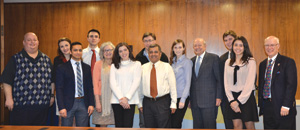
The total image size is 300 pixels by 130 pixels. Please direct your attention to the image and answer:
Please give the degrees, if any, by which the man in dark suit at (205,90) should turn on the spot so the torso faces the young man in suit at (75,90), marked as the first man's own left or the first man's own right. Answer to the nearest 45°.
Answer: approximately 45° to the first man's own right

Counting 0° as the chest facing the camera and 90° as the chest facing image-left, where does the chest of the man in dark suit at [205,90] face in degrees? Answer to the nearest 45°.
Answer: approximately 45°

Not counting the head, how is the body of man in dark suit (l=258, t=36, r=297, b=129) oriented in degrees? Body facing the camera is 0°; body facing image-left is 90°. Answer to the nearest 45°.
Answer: approximately 45°

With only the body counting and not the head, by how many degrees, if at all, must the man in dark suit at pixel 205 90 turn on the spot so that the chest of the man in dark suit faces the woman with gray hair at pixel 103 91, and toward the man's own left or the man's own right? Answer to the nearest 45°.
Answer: approximately 45° to the man's own right

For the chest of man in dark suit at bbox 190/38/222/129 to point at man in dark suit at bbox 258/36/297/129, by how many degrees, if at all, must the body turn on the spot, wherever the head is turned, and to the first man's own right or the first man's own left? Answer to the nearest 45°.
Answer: approximately 135° to the first man's own left
